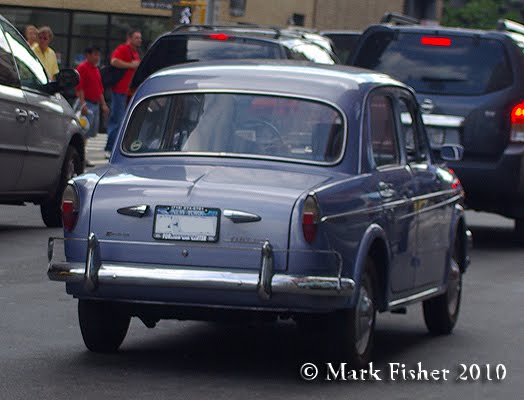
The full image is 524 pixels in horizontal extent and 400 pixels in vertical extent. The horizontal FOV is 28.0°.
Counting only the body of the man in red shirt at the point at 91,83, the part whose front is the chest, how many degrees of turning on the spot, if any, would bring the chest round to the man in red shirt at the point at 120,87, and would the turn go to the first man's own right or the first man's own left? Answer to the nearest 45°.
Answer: approximately 45° to the first man's own left

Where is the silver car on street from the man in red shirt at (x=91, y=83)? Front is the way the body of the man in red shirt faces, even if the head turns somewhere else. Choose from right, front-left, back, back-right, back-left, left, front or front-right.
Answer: front-right

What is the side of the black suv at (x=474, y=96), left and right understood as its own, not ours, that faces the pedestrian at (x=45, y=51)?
left

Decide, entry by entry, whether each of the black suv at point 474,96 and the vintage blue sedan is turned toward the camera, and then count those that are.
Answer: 0

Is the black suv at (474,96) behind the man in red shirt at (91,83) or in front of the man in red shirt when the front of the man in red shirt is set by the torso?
in front

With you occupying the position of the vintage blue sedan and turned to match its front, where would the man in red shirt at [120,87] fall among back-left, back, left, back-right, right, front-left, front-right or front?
front-left

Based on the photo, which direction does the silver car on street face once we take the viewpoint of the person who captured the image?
facing away from the viewer and to the right of the viewer

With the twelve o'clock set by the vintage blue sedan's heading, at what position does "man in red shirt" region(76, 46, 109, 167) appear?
The man in red shirt is roughly at 10 o'clock from the vintage blue sedan.

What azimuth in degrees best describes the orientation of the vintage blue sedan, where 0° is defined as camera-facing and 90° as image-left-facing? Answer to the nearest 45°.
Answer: approximately 225°

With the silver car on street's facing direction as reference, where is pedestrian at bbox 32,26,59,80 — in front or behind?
in front
